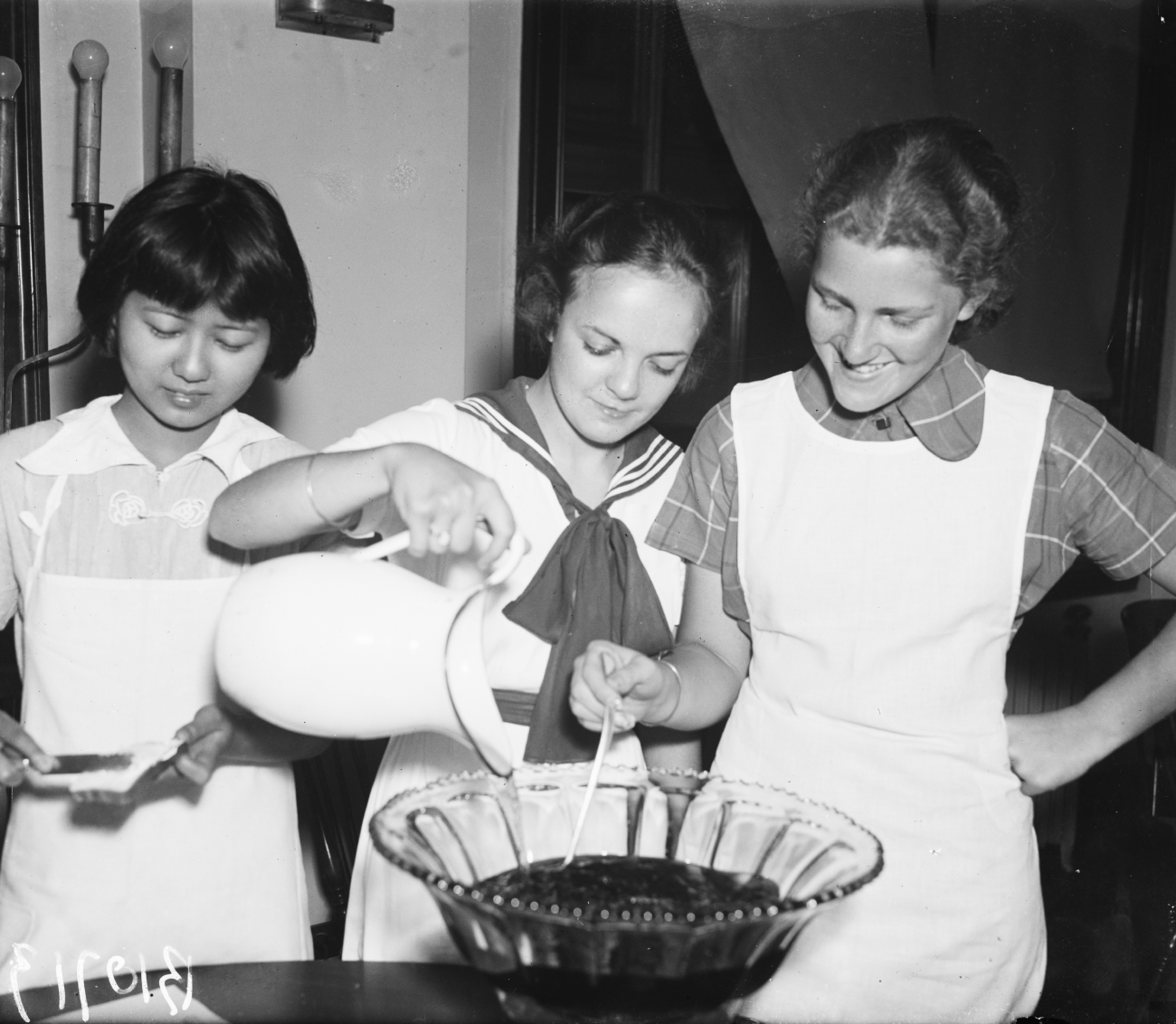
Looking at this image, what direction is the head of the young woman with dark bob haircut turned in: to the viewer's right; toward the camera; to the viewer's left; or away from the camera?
toward the camera

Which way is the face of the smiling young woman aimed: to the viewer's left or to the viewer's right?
to the viewer's left

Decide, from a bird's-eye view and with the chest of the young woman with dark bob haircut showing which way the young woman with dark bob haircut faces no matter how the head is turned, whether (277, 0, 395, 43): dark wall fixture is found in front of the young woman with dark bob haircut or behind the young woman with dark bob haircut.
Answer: behind

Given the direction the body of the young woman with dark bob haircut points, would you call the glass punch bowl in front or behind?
in front

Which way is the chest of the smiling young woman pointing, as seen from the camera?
toward the camera

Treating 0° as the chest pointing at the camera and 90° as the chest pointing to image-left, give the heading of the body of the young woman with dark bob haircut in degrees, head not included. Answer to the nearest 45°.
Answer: approximately 0°

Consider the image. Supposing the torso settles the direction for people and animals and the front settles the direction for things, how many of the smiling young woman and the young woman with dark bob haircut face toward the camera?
2
